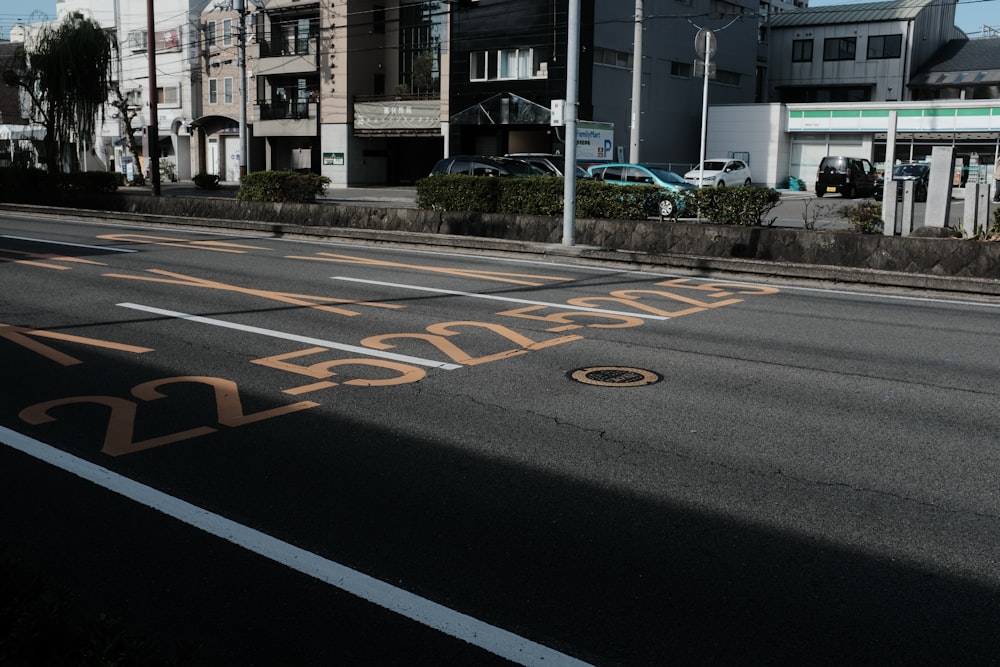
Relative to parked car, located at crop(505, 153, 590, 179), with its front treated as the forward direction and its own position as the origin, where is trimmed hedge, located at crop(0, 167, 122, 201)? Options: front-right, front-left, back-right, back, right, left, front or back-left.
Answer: back

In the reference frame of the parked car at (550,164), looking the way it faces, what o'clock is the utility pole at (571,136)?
The utility pole is roughly at 3 o'clock from the parked car.

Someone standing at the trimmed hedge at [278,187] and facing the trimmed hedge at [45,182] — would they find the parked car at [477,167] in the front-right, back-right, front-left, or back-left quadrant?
back-right

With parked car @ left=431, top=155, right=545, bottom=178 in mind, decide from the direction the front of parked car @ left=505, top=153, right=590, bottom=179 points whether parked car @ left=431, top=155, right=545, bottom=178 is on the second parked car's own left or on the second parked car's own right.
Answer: on the second parked car's own right

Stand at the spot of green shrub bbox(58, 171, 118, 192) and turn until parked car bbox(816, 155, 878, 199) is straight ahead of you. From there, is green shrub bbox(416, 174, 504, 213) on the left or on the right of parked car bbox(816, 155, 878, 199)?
right

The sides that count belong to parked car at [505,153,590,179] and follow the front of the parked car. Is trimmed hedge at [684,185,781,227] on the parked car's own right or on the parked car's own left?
on the parked car's own right

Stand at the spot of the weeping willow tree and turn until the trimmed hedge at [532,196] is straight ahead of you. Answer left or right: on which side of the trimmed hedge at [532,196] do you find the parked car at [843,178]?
left

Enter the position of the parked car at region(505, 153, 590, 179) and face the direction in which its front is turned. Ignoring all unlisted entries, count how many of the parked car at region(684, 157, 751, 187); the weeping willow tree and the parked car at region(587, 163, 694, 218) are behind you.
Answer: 1

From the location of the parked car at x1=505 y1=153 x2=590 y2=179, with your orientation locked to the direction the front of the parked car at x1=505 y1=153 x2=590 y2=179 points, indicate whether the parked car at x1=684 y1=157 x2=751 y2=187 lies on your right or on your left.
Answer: on your left

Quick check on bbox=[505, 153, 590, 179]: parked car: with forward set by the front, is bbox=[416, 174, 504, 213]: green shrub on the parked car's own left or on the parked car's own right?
on the parked car's own right

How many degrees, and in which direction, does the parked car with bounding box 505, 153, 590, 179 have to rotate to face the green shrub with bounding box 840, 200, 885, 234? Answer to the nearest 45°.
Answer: approximately 90° to its right

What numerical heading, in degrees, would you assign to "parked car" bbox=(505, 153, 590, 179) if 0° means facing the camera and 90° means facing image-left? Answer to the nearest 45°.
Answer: approximately 270°
